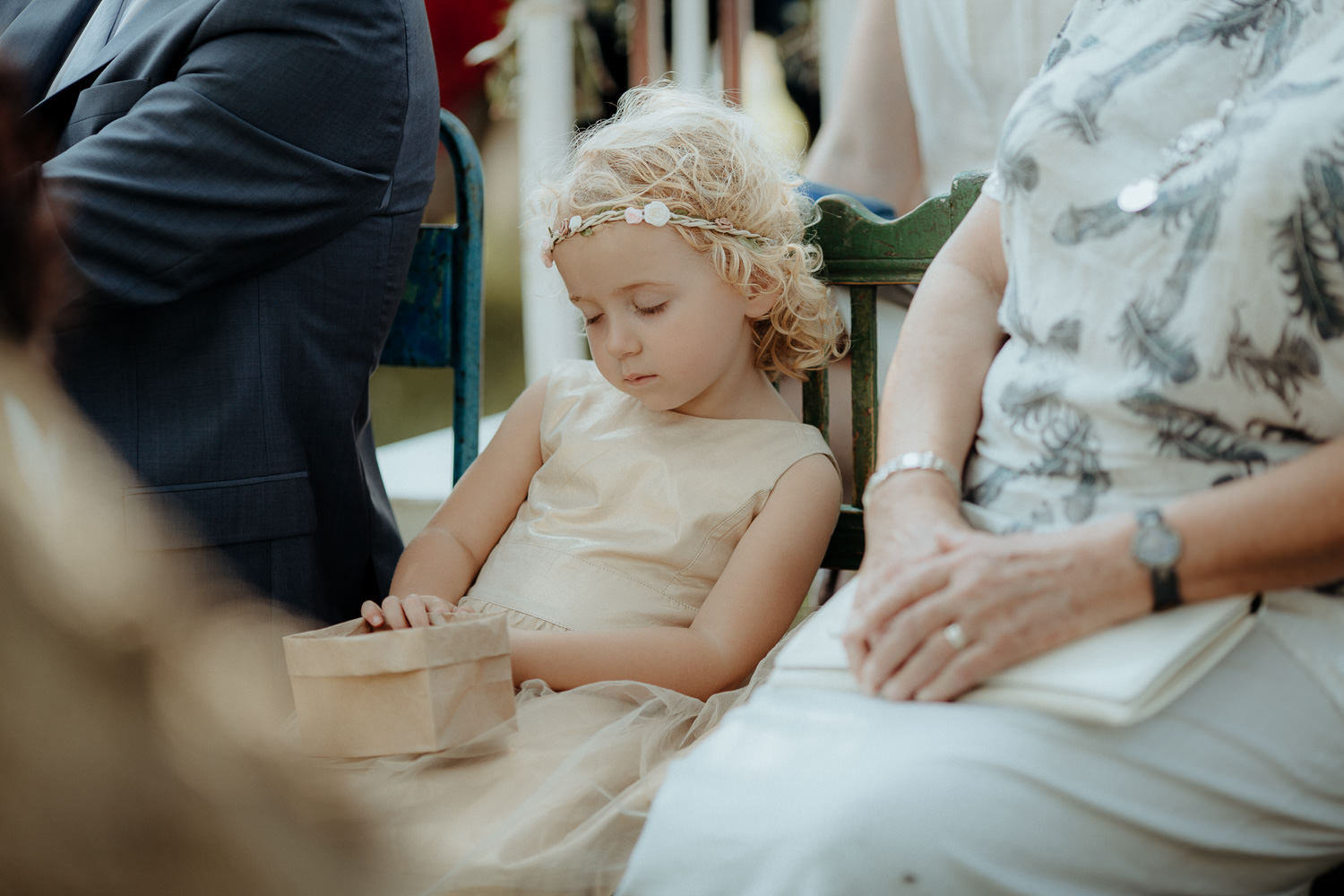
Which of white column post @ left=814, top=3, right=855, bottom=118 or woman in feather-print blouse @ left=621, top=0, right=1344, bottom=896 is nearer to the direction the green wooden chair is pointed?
the woman in feather-print blouse

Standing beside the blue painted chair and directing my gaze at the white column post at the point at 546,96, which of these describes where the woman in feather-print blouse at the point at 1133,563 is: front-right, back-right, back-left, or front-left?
back-right

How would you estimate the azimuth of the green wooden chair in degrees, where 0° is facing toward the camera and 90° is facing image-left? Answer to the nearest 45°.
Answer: approximately 45°

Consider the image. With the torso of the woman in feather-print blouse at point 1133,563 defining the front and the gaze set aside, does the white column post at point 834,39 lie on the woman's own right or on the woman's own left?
on the woman's own right

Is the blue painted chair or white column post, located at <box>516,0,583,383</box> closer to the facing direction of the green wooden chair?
the blue painted chair

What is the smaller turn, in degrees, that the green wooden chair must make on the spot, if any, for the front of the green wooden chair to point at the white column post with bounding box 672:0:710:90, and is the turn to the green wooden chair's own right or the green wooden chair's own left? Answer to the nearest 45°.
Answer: approximately 135° to the green wooden chair's own right

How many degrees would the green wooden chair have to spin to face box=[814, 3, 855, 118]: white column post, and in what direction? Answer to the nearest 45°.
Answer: approximately 135° to its right
